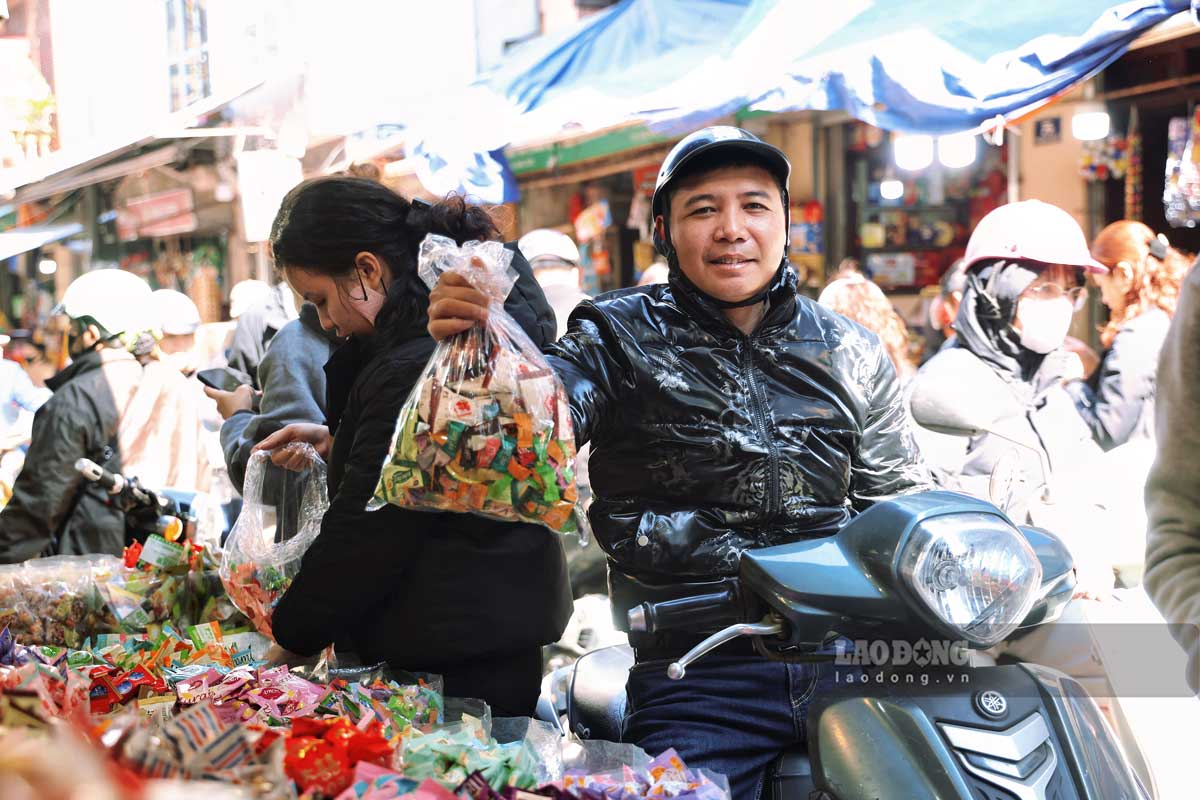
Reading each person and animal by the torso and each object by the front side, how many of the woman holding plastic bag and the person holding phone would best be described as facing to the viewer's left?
2

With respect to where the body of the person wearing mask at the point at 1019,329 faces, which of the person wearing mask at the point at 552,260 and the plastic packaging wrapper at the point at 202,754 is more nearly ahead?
the plastic packaging wrapper

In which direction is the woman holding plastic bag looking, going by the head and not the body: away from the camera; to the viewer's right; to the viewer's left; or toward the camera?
to the viewer's left

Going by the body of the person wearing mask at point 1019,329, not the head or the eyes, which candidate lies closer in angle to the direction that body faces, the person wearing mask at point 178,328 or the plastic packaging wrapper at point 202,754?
the plastic packaging wrapper

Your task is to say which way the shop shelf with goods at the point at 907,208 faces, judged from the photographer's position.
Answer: facing the viewer

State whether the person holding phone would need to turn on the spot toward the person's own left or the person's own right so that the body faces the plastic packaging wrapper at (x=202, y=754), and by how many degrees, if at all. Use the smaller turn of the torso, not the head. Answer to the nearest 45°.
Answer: approximately 90° to the person's own left

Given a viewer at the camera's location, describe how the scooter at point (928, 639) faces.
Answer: facing the viewer and to the right of the viewer

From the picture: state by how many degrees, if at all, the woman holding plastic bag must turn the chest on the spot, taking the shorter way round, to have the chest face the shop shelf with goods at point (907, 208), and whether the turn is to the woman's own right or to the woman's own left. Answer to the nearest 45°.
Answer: approximately 135° to the woman's own right

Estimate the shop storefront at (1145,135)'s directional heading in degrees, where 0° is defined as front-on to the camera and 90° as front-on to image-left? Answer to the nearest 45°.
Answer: approximately 45°

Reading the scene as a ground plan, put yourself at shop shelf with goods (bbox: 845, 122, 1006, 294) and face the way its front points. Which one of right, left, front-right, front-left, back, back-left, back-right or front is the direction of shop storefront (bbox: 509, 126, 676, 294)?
back-right

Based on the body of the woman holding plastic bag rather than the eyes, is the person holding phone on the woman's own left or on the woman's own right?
on the woman's own right

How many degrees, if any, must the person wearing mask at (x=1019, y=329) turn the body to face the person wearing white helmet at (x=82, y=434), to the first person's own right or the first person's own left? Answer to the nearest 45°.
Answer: approximately 135° to the first person's own right
